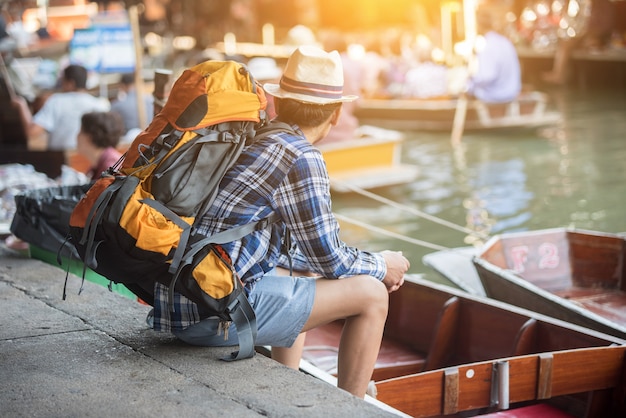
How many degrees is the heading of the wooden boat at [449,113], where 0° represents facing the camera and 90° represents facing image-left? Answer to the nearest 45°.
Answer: approximately 90°

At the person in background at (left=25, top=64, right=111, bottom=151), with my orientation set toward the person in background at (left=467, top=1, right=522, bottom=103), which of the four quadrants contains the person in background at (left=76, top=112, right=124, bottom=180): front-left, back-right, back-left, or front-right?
back-right

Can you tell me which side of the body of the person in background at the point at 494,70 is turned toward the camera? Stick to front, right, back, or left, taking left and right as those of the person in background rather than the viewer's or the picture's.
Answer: left

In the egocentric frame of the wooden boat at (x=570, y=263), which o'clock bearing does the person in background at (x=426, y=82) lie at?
The person in background is roughly at 1 o'clock from the wooden boat.

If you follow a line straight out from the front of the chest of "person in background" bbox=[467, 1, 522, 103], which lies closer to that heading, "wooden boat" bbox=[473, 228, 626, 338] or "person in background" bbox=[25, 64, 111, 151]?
the person in background

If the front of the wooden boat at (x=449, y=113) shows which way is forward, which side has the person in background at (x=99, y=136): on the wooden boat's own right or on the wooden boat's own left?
on the wooden boat's own left

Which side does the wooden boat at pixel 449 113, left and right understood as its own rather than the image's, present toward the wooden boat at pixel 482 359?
left

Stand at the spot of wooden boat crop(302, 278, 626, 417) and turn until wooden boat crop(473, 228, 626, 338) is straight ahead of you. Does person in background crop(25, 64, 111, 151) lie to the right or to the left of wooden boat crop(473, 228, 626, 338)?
left

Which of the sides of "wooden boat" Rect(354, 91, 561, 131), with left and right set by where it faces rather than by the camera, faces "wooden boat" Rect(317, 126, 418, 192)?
left

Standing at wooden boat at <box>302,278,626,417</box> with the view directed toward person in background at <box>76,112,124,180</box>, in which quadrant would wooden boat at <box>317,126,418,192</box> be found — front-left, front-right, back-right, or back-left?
front-right

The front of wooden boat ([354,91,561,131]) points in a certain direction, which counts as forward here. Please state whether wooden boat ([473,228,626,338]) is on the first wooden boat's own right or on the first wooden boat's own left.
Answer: on the first wooden boat's own left

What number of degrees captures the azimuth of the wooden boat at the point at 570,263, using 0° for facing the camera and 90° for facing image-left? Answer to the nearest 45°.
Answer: approximately 135°

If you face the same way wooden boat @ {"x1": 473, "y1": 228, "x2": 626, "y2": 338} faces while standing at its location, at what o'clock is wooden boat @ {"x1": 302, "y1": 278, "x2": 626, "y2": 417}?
wooden boat @ {"x1": 302, "y1": 278, "x2": 626, "y2": 417} is roughly at 8 o'clock from wooden boat @ {"x1": 473, "y1": 228, "x2": 626, "y2": 338}.

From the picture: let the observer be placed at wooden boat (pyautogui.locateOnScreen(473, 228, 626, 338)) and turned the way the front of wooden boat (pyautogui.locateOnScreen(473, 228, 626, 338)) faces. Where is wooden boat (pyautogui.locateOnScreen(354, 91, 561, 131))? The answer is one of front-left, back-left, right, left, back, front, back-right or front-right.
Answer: front-right
